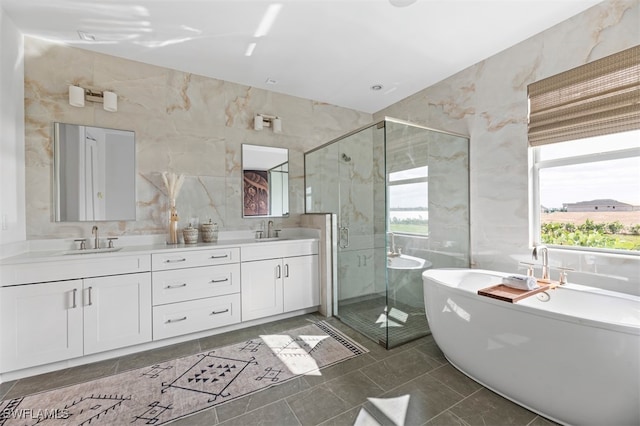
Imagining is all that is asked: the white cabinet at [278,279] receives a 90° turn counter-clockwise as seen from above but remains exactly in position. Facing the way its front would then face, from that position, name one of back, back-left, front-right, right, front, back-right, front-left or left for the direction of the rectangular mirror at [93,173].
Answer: back-left

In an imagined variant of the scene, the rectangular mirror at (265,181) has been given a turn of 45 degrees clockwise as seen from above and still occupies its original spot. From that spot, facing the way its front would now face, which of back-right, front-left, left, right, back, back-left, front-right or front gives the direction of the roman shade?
front-left

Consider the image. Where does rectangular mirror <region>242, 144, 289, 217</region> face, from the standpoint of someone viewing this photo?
facing the viewer and to the right of the viewer

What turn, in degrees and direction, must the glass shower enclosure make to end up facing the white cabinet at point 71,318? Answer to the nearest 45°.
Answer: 0° — it already faces it

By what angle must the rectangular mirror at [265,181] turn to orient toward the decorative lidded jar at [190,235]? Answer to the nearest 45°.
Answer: approximately 90° to its right

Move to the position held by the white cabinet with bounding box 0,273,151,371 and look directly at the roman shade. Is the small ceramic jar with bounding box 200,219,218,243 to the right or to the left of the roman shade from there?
left

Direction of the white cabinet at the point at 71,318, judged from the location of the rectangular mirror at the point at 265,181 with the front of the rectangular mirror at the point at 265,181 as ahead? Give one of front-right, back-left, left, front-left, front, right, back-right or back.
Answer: right

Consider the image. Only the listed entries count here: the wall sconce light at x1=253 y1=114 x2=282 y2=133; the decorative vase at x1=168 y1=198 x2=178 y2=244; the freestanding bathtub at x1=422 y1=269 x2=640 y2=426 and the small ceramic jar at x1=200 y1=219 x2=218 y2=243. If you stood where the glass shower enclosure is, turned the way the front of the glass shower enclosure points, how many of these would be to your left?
1

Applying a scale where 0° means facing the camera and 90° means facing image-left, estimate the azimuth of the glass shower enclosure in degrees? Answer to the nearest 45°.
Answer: approximately 45°

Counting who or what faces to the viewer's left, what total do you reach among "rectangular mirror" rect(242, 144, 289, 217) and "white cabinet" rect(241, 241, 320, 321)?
0

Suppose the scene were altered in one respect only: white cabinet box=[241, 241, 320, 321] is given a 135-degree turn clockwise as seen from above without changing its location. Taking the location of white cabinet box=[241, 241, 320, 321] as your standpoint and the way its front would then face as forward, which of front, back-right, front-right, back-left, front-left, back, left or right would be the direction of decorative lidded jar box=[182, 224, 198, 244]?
front
